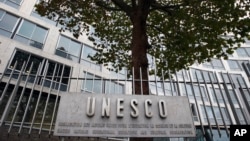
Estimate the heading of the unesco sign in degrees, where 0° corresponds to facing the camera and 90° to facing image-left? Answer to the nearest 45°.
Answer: approximately 0°
